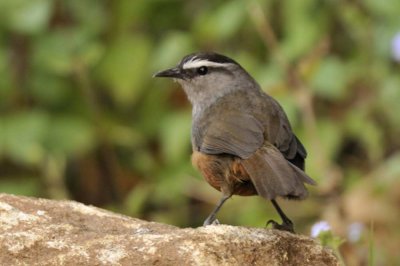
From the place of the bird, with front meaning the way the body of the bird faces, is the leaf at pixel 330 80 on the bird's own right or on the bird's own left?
on the bird's own right

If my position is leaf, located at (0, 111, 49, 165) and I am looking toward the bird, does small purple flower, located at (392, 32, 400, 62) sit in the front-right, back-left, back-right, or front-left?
front-left

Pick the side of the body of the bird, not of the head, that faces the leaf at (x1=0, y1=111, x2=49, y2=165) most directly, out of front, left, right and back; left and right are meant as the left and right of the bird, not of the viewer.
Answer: front

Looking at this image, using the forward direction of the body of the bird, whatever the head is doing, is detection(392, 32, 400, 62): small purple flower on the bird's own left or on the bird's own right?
on the bird's own right

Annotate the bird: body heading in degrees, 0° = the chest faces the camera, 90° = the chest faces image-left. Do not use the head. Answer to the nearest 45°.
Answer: approximately 135°

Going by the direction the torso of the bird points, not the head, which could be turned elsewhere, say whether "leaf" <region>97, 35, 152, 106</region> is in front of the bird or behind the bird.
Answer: in front

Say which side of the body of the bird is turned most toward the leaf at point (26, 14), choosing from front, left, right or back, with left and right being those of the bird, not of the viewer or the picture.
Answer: front
